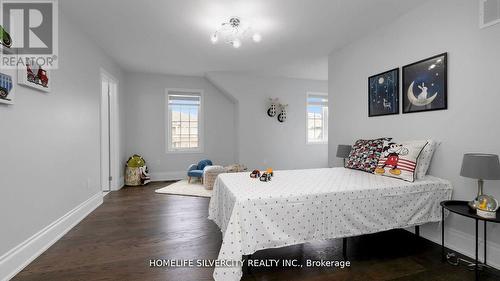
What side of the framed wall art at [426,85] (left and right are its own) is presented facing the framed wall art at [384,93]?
right

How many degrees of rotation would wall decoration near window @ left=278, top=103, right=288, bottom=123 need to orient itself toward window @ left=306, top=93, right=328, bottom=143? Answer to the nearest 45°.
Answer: approximately 135° to its left

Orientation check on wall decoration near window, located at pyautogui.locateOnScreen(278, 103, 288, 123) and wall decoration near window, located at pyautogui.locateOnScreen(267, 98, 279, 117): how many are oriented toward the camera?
2

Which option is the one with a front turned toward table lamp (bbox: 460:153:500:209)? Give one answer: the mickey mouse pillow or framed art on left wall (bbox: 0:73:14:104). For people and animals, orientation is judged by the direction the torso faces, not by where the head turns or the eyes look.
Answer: the framed art on left wall

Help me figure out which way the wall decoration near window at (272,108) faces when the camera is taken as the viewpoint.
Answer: facing the viewer

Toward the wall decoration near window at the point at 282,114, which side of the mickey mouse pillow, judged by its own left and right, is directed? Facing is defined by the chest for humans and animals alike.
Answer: right

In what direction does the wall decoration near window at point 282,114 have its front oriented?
toward the camera

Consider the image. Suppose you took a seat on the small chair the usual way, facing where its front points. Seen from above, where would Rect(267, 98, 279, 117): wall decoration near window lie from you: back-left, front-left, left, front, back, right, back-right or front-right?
back-left

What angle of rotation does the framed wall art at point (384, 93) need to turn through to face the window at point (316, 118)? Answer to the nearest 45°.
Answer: approximately 90° to its right

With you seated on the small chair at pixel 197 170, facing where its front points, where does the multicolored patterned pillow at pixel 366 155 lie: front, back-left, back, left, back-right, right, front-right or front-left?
left

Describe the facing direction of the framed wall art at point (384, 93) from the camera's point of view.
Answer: facing the viewer and to the left of the viewer

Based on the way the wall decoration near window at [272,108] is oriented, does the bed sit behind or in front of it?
in front

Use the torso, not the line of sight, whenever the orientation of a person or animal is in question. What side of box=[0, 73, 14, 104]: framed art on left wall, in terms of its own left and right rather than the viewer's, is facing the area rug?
left

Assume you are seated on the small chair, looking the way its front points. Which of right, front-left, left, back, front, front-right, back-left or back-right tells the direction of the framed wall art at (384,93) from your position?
left

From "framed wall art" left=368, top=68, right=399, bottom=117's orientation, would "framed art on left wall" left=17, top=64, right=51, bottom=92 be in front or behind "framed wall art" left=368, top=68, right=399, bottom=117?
in front

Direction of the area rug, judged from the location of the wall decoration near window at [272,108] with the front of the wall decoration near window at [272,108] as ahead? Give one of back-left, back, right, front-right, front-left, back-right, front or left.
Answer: front-right

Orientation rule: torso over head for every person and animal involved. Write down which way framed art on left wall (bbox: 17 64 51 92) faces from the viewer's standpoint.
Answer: facing the viewer and to the right of the viewer

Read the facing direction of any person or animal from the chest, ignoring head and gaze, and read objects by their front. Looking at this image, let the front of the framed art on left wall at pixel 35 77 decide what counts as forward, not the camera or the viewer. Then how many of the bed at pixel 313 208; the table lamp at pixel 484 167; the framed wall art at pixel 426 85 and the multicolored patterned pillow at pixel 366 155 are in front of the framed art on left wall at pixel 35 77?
4
